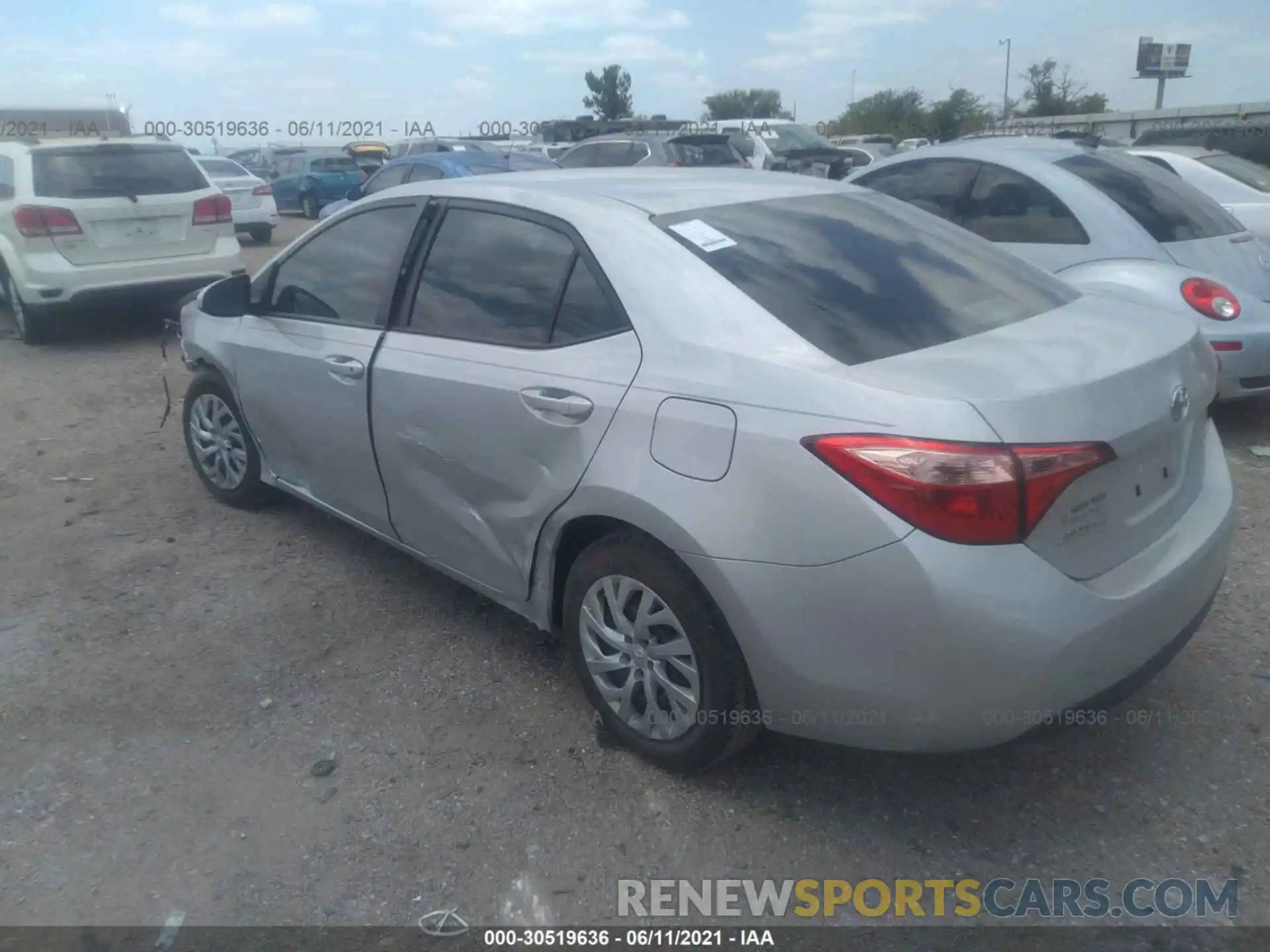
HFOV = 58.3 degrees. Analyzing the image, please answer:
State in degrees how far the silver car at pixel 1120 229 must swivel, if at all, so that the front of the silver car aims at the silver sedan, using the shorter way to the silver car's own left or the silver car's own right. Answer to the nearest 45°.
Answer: approximately 135° to the silver car's own left

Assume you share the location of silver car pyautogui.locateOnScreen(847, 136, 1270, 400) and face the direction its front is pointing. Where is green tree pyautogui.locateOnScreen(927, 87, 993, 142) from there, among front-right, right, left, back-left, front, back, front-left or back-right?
front-right

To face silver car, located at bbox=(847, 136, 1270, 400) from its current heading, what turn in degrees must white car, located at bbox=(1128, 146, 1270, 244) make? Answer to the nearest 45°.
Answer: approximately 135° to its left

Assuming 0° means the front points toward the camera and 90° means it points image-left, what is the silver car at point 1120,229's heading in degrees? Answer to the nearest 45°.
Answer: approximately 135°

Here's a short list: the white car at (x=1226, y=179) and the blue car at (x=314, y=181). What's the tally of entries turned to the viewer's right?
0

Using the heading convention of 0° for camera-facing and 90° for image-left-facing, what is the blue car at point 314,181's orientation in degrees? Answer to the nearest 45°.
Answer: approximately 135°

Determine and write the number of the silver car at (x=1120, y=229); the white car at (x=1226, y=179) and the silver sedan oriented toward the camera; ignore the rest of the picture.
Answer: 0

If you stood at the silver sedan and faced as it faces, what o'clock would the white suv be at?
The white suv is roughly at 12 o'clock from the silver sedan.

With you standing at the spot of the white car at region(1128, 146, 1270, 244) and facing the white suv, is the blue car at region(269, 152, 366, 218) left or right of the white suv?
right

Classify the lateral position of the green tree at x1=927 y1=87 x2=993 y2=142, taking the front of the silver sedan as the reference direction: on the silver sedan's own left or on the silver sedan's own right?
on the silver sedan's own right

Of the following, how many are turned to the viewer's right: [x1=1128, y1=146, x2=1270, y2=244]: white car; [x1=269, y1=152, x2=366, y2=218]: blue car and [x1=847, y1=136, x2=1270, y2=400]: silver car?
0

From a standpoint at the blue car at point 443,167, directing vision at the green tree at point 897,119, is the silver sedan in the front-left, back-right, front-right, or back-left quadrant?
back-right

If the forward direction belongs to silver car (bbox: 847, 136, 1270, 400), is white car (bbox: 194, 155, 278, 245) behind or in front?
in front

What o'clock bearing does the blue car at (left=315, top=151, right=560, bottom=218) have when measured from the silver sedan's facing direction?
The blue car is roughly at 1 o'clock from the silver sedan.

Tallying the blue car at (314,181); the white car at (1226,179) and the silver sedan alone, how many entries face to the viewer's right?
0

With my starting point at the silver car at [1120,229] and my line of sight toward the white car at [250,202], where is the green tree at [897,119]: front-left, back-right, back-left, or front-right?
front-right

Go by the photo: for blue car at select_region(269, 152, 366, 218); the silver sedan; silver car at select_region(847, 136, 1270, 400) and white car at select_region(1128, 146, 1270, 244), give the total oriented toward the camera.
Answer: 0
